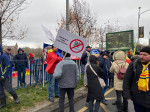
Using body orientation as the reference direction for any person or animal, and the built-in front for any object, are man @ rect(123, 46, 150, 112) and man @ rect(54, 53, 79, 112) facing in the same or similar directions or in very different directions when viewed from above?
very different directions

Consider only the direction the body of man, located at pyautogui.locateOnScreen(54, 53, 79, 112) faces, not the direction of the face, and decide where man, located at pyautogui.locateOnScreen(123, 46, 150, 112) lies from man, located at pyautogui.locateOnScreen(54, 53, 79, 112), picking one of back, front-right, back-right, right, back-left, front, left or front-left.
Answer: back-right

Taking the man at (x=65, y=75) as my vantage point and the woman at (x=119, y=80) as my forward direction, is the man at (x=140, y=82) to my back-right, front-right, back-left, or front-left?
front-right

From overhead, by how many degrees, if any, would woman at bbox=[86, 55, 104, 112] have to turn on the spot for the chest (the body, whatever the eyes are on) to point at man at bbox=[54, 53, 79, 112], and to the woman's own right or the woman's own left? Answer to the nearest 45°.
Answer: approximately 135° to the woman's own left

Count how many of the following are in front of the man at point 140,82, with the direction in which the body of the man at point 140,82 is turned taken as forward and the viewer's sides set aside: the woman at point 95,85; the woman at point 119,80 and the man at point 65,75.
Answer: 0

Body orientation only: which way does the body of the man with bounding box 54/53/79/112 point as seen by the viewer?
away from the camera

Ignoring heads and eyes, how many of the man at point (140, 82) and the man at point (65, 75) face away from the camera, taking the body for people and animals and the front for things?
1

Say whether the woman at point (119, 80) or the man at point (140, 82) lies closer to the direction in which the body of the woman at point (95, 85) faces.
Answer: the woman

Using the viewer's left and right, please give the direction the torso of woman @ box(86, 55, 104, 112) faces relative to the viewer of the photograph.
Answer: facing away from the viewer and to the right of the viewer

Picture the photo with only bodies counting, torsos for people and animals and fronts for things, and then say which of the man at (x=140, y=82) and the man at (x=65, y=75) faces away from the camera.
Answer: the man at (x=65, y=75)
